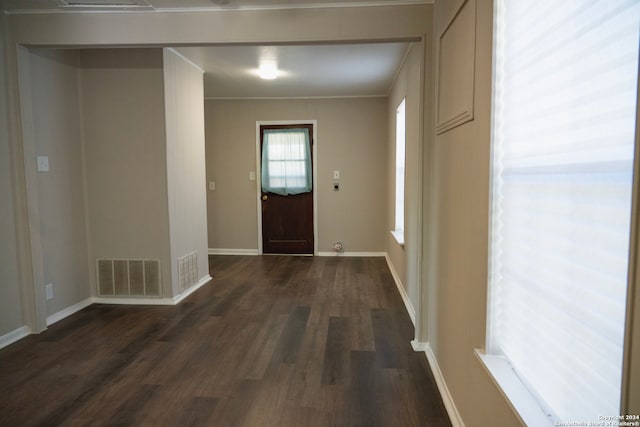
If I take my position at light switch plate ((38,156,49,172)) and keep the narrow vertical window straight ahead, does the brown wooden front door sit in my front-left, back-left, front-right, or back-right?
front-left

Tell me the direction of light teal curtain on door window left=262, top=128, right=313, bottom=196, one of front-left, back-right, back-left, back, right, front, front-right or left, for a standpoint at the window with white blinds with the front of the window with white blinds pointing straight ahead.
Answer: right

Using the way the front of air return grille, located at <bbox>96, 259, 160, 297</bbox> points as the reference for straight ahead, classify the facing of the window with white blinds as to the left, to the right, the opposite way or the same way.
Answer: to the right

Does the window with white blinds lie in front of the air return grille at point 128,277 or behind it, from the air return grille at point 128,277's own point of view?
in front

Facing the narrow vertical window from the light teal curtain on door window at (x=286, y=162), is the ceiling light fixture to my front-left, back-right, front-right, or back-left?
front-right

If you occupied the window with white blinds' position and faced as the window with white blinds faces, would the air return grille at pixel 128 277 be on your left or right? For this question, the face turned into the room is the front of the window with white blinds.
on your right

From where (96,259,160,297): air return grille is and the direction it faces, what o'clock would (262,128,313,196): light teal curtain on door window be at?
The light teal curtain on door window is roughly at 8 o'clock from the air return grille.

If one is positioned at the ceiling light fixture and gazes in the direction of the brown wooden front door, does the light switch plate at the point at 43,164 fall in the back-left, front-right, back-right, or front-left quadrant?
back-left

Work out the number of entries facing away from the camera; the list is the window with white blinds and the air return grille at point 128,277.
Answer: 0

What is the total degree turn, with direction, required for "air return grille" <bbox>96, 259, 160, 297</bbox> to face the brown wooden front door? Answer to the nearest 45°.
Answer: approximately 135° to its left

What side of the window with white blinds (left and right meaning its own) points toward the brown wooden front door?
right

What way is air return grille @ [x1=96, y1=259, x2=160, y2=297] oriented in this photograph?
toward the camera

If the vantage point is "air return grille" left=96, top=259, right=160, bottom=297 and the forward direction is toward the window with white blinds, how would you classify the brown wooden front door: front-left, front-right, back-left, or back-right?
back-left

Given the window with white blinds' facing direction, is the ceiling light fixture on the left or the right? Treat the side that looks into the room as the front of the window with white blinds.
on its right

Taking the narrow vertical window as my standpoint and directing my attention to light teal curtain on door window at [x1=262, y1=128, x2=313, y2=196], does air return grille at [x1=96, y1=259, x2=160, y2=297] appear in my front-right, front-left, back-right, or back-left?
front-left

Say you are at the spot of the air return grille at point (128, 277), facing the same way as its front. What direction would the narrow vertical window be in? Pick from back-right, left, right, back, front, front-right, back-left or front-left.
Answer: left
